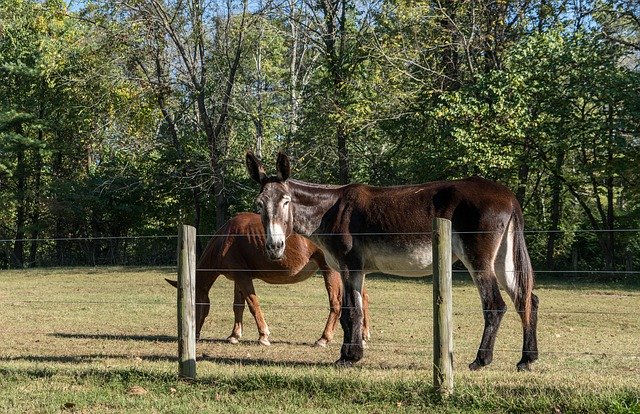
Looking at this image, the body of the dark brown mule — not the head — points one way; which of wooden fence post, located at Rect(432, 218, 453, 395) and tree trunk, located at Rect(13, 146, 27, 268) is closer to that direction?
the tree trunk

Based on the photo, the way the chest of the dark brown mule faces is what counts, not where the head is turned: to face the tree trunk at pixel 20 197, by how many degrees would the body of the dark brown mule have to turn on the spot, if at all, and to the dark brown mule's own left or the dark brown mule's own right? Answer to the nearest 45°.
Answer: approximately 45° to the dark brown mule's own right

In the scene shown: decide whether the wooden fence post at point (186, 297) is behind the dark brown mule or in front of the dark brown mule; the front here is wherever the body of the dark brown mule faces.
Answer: in front

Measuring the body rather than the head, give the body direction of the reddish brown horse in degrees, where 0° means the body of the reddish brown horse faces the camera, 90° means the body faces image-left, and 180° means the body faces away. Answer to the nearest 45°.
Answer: approximately 90°

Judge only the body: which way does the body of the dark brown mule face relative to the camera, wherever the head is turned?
to the viewer's left

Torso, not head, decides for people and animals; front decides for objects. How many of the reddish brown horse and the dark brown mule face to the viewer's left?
2

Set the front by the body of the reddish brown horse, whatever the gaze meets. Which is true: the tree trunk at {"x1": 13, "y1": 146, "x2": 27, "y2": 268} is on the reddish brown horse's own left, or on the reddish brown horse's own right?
on the reddish brown horse's own right
